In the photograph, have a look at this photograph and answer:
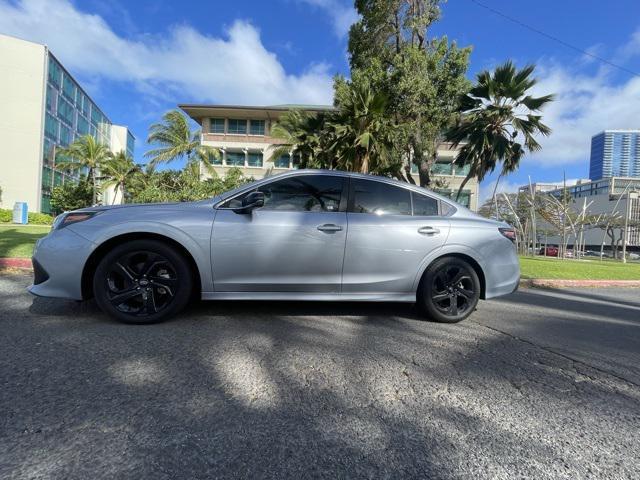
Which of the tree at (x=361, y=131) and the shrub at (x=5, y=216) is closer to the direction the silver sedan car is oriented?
the shrub

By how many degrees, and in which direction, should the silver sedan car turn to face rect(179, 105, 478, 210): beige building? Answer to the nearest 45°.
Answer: approximately 90° to its right

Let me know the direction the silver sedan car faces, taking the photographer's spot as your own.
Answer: facing to the left of the viewer

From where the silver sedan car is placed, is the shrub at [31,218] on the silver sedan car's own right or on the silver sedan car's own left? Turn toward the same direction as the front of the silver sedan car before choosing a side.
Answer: on the silver sedan car's own right

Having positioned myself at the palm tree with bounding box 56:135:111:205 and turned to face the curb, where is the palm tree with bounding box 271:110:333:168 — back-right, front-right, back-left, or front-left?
front-left

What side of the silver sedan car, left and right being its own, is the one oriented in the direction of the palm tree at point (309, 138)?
right

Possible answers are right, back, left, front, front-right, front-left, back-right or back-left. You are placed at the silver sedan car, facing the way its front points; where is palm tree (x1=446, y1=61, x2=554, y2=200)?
back-right

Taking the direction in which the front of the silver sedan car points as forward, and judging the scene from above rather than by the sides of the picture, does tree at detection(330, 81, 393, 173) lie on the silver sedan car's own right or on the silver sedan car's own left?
on the silver sedan car's own right
